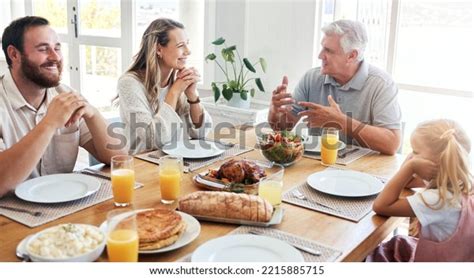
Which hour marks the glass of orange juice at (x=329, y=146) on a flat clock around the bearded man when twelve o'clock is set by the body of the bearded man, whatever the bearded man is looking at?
The glass of orange juice is roughly at 11 o'clock from the bearded man.

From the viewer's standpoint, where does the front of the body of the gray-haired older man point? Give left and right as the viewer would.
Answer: facing the viewer and to the left of the viewer

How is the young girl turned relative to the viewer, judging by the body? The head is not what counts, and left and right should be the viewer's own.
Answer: facing away from the viewer and to the left of the viewer

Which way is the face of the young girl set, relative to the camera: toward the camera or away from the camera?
away from the camera

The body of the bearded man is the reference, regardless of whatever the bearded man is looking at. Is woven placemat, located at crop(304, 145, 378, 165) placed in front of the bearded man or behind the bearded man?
in front

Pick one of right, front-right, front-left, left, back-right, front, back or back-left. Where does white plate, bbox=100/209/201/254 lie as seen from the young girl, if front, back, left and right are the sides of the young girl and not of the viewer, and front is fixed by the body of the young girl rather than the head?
left

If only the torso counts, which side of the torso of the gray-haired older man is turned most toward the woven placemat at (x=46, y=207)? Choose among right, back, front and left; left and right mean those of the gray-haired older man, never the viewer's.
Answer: front

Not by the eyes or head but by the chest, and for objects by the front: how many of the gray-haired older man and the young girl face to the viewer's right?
0

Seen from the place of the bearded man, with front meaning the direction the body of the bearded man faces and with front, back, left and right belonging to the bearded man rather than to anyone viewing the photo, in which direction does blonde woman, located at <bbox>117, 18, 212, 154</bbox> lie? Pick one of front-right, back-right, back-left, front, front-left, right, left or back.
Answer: left

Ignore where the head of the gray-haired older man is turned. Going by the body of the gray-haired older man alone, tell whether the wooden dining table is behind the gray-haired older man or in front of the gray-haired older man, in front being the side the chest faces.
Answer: in front

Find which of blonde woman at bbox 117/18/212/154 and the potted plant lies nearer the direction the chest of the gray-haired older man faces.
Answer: the blonde woman

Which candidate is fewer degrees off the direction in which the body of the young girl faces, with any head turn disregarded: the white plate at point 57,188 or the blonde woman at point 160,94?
the blonde woman

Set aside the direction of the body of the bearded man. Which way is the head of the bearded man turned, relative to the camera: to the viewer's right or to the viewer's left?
to the viewer's right

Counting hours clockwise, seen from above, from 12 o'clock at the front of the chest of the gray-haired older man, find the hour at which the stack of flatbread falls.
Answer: The stack of flatbread is roughly at 11 o'clock from the gray-haired older man.
